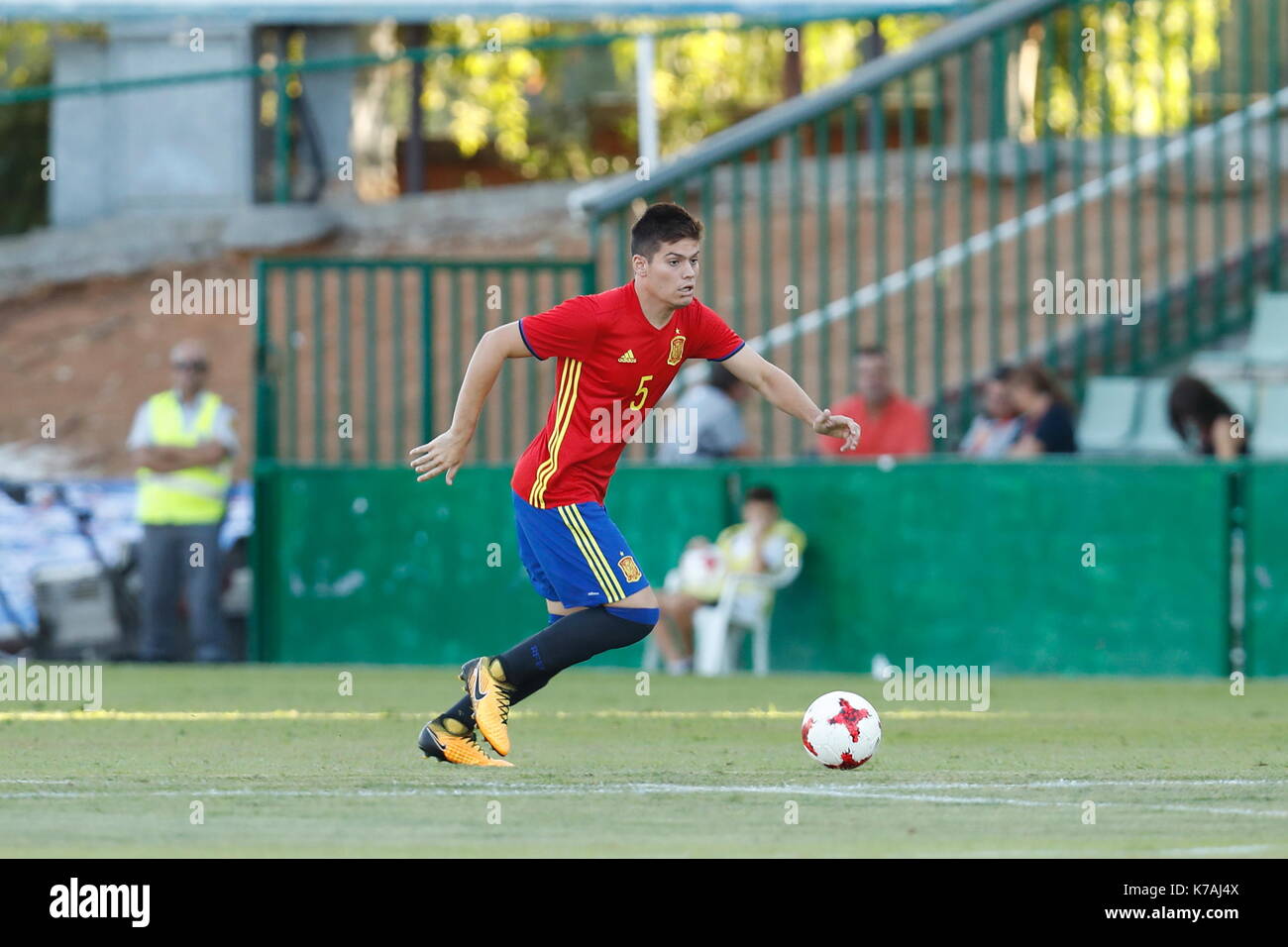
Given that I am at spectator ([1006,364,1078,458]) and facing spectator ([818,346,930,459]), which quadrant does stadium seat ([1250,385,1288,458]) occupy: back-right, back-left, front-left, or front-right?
back-right

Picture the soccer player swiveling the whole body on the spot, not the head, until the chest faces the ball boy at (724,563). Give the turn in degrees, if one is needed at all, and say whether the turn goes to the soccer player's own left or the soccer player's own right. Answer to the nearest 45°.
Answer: approximately 135° to the soccer player's own left

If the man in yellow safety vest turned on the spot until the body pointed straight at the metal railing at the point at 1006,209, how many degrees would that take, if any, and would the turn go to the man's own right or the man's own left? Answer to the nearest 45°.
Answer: approximately 90° to the man's own left

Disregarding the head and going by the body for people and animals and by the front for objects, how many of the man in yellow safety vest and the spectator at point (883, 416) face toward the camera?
2
